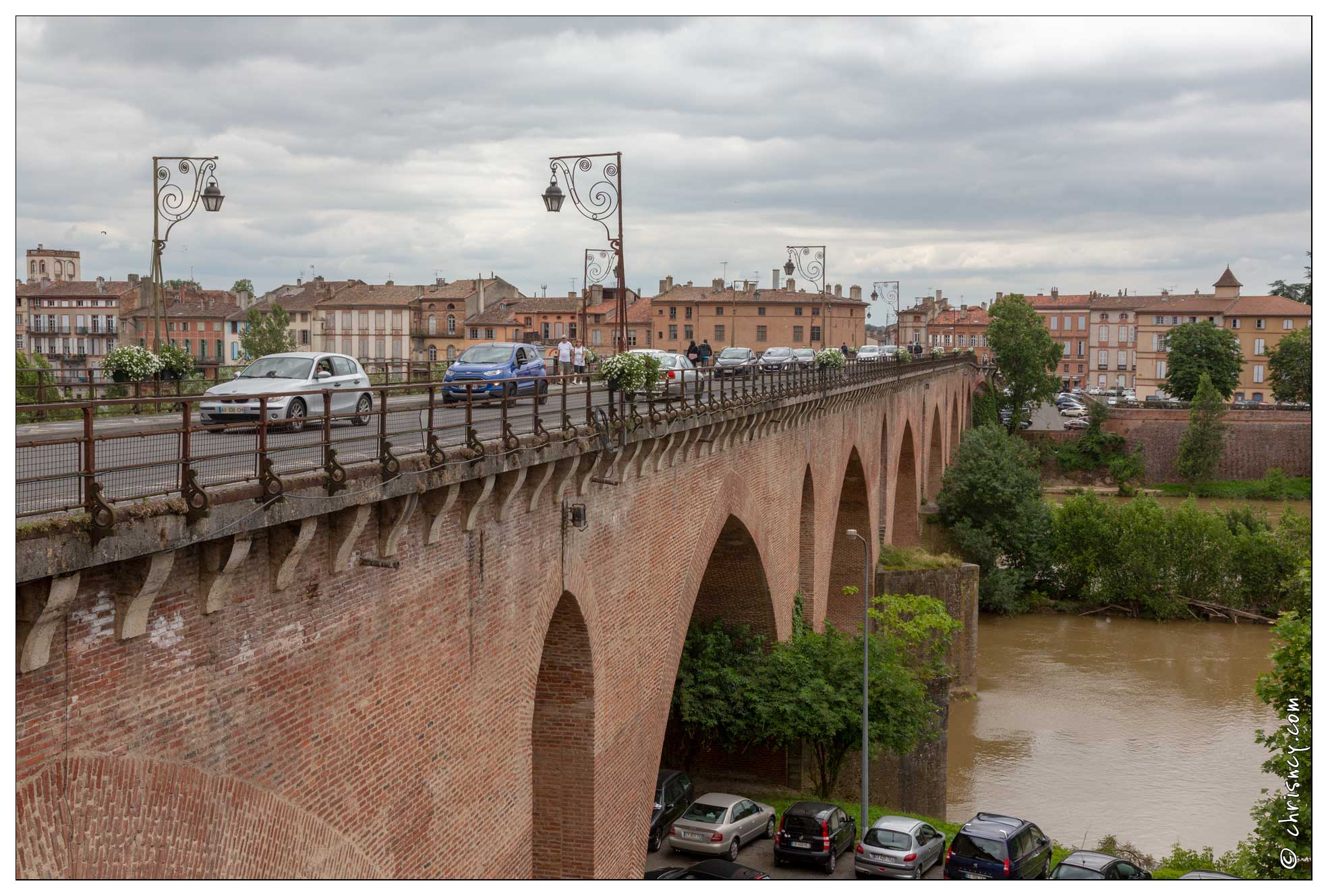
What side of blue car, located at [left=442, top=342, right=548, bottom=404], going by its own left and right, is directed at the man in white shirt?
back

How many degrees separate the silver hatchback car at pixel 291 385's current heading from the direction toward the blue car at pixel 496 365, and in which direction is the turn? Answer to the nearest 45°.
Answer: approximately 180°

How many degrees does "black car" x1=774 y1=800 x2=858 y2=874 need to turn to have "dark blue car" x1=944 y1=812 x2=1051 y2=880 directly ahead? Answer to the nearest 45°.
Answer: approximately 45° to its right

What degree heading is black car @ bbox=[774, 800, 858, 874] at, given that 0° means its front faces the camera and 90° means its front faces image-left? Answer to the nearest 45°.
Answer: approximately 225°

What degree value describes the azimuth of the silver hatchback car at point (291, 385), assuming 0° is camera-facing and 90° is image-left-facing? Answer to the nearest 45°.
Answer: approximately 45°

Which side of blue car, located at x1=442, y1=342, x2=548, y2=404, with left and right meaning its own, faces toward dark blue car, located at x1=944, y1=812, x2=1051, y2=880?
left

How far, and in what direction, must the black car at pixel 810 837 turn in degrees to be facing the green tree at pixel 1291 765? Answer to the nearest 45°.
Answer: approximately 90° to its right

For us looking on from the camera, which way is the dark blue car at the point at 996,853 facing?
facing away from the viewer and to the right of the viewer

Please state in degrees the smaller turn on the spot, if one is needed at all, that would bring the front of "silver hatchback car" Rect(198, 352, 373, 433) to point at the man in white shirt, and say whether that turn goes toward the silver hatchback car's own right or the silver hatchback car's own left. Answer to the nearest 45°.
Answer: approximately 180°
